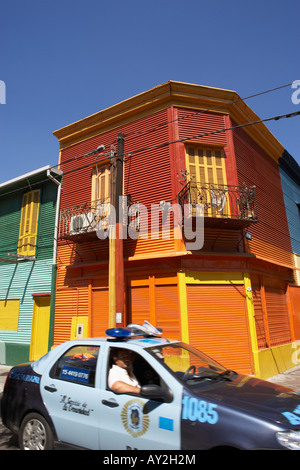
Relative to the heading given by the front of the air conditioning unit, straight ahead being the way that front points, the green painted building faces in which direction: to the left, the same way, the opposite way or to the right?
the same way

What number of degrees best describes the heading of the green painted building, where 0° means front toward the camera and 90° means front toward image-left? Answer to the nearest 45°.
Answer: approximately 45°

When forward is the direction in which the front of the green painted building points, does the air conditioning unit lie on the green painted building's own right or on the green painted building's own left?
on the green painted building's own left

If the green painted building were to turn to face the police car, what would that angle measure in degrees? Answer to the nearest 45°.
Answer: approximately 45° to its left

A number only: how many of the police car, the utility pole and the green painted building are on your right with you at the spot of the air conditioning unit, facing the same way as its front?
1

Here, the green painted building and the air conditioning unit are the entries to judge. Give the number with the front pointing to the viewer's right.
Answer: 0

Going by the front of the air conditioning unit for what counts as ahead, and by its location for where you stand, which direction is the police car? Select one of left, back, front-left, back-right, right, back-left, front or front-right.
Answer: front-left

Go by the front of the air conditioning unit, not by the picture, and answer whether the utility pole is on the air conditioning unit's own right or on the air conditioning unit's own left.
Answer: on the air conditioning unit's own left

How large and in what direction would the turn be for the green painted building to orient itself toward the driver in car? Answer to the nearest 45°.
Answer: approximately 45° to its left

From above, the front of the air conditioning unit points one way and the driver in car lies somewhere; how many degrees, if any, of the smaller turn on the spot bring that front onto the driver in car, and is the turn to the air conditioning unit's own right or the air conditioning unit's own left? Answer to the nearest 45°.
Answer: approximately 45° to the air conditioning unit's own left

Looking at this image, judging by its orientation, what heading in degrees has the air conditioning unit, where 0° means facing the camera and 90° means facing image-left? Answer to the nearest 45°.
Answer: approximately 45°

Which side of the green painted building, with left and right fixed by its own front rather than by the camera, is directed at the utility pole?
left

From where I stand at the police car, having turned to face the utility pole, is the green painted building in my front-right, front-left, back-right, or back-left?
front-left
